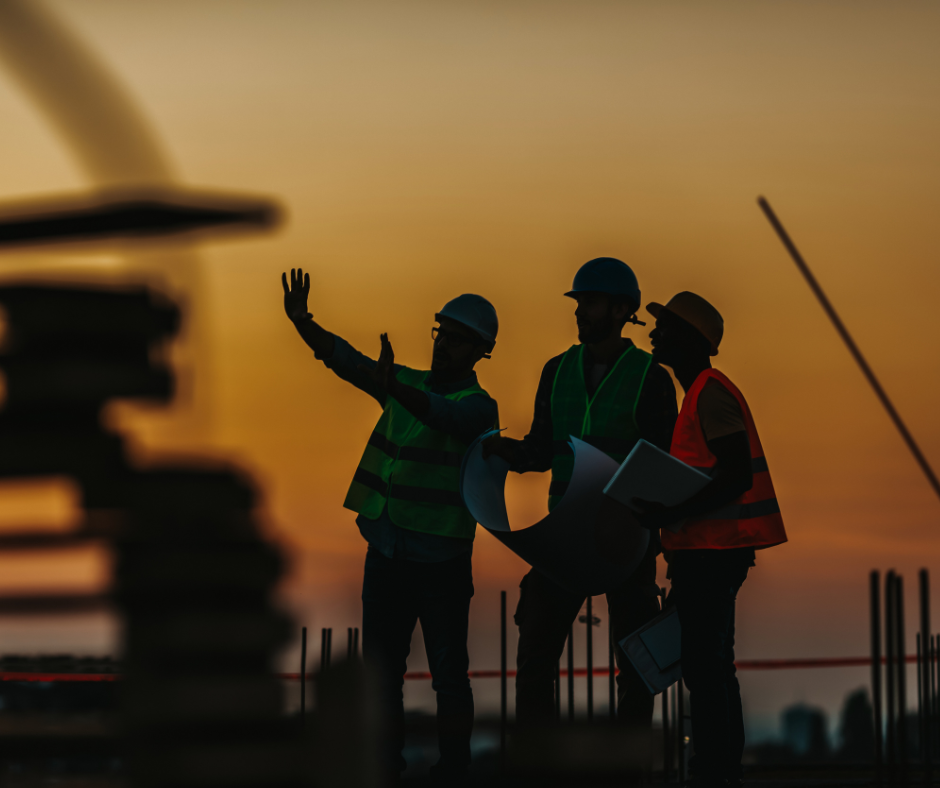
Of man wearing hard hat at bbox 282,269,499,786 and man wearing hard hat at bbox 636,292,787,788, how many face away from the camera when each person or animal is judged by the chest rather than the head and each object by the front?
0

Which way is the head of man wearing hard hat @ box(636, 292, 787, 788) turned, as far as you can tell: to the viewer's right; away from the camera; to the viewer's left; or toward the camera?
to the viewer's left

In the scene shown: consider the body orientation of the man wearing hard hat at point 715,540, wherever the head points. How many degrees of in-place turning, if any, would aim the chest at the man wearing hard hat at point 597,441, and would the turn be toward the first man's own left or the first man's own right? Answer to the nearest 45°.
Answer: approximately 45° to the first man's own right

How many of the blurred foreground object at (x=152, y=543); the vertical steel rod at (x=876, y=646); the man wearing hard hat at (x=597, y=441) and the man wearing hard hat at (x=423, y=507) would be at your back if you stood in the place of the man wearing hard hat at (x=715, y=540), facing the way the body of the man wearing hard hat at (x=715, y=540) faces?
1

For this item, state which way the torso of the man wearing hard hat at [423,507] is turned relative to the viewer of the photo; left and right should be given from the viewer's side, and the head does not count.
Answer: facing the viewer and to the left of the viewer

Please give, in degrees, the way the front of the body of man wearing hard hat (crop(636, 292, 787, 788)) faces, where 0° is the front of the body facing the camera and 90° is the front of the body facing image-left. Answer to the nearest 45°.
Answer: approximately 90°

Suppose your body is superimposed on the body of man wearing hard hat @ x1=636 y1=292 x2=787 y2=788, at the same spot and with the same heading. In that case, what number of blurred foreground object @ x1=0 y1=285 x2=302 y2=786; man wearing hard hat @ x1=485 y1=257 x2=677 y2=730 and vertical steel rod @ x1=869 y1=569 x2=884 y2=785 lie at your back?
1

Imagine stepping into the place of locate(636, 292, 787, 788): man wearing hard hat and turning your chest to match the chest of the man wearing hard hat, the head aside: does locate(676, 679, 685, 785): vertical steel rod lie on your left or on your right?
on your right

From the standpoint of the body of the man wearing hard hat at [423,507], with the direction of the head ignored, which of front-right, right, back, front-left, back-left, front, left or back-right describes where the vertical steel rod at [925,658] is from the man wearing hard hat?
back-left

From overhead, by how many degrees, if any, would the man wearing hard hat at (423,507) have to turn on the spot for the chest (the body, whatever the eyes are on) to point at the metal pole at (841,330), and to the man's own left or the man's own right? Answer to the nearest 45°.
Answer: approximately 90° to the man's own left
